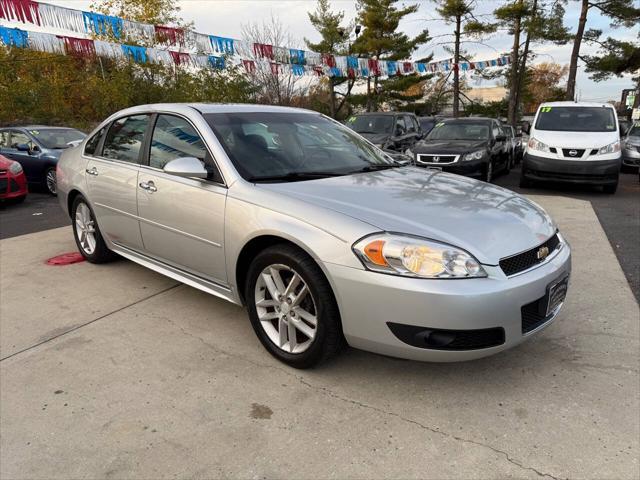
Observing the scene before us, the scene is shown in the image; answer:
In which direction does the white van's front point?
toward the camera

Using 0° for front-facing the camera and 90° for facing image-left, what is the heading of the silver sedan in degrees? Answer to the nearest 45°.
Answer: approximately 315°

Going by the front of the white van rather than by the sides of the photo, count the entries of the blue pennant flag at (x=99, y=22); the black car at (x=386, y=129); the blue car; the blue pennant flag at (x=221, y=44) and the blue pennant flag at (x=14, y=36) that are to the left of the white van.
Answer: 0

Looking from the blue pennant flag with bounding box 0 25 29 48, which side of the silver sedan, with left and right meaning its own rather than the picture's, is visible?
back

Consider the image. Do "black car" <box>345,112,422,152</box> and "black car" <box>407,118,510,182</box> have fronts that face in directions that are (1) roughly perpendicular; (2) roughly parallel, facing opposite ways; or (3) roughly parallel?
roughly parallel

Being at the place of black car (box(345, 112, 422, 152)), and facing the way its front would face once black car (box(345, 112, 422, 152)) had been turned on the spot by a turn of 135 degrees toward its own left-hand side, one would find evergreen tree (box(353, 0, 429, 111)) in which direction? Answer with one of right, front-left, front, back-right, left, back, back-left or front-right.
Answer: left

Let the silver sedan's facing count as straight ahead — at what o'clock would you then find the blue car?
The blue car is roughly at 6 o'clock from the silver sedan.

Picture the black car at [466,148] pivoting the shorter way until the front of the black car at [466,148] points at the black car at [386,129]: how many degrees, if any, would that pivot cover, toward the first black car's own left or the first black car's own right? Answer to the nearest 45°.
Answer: approximately 90° to the first black car's own right

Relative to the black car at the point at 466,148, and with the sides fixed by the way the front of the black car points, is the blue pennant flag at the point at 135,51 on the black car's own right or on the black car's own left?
on the black car's own right

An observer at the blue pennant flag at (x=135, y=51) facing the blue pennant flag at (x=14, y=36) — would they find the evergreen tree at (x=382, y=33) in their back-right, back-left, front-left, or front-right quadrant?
back-right

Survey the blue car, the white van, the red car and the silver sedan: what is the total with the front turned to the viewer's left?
0

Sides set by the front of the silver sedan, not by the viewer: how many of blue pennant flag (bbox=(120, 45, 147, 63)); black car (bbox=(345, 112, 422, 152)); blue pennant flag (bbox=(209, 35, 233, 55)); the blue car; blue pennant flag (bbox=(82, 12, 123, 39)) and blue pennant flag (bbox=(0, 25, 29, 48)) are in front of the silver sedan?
0

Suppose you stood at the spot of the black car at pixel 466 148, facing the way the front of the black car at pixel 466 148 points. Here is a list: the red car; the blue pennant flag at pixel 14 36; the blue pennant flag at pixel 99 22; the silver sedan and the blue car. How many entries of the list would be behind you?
0

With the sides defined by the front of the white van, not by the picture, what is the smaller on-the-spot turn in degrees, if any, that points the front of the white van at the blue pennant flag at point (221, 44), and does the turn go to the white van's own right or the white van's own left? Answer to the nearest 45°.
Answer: approximately 90° to the white van's own right

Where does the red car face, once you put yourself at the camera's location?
facing the viewer and to the right of the viewer

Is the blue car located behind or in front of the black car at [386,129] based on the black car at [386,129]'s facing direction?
in front

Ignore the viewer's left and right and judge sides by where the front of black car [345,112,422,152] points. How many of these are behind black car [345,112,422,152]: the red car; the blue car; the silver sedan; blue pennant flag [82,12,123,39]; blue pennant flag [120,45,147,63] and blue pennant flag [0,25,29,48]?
0

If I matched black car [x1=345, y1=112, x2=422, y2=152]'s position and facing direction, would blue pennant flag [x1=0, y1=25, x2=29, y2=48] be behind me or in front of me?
in front

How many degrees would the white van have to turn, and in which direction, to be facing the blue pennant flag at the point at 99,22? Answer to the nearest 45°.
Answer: approximately 90° to its right

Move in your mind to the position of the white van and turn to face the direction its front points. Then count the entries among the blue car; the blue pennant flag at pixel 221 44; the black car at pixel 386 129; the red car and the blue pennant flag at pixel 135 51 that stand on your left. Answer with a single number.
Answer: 0
